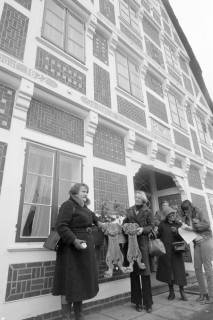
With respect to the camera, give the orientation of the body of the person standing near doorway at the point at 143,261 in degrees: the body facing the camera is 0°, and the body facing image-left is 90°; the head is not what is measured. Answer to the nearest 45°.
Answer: approximately 45°

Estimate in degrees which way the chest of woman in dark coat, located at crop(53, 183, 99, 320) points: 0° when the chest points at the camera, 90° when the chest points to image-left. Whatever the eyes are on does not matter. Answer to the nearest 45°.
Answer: approximately 315°

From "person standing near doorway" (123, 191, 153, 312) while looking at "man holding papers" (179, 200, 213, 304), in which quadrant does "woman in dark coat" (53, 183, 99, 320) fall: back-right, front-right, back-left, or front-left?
back-right

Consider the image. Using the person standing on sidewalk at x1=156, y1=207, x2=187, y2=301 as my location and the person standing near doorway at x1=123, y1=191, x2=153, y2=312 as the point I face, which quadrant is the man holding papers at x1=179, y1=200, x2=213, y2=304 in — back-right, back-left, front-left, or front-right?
back-left

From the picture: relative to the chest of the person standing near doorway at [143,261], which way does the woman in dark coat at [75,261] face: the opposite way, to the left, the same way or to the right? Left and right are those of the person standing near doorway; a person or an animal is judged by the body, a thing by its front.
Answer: to the left

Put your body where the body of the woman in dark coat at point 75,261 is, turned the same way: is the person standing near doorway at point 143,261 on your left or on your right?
on your left

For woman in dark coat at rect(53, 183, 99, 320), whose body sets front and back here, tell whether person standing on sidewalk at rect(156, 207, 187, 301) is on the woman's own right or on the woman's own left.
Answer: on the woman's own left
